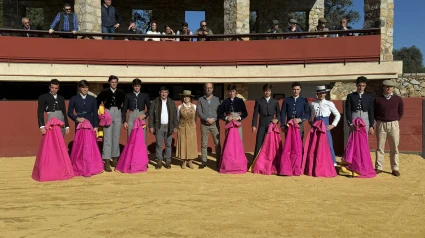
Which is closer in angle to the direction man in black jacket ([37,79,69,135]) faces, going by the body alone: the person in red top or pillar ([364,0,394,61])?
the person in red top

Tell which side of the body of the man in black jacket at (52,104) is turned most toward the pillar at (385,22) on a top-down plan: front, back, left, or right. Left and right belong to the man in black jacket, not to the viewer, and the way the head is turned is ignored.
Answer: left

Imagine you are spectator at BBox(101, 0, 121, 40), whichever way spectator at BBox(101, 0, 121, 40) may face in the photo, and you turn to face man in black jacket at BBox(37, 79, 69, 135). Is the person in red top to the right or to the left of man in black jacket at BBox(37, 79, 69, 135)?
left

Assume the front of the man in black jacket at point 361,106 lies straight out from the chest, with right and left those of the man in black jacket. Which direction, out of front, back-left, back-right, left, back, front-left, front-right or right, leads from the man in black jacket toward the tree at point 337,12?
back

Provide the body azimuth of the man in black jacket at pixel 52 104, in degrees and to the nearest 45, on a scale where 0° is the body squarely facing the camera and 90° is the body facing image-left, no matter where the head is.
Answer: approximately 0°

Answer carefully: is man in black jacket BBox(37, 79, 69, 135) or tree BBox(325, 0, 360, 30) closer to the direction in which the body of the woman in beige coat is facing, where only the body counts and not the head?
the man in black jacket

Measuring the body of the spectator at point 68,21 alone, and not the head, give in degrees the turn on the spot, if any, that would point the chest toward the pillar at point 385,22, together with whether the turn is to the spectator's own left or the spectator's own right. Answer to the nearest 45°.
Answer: approximately 90° to the spectator's own left

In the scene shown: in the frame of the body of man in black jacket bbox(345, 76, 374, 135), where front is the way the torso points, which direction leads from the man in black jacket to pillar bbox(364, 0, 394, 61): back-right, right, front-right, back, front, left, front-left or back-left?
back

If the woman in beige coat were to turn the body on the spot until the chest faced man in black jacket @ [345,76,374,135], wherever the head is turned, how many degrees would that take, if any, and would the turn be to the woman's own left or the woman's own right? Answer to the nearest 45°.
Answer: approximately 90° to the woman's own left
